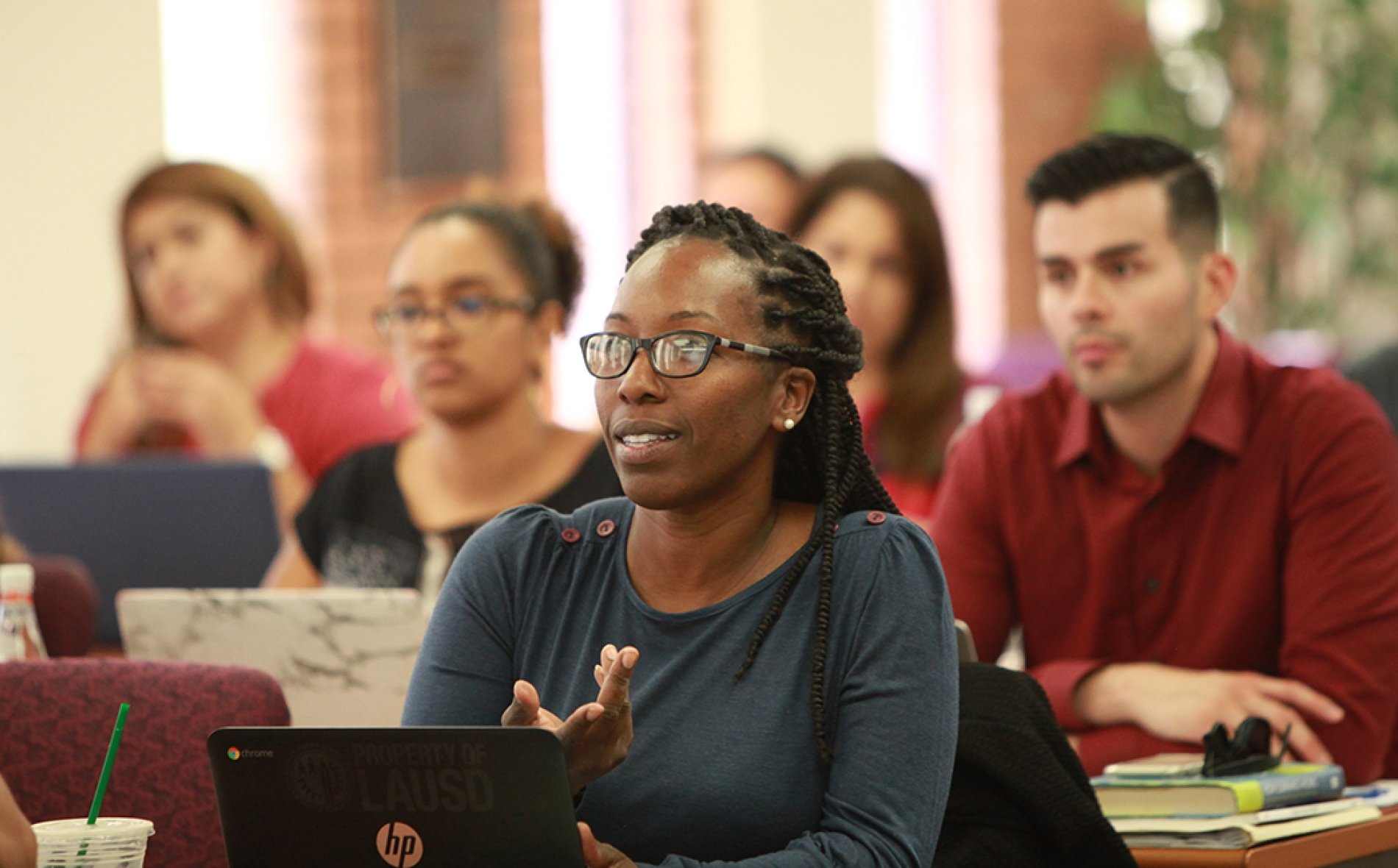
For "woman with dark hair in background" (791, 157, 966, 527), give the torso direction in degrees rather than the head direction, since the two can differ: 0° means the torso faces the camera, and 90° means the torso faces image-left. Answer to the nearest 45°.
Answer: approximately 45°

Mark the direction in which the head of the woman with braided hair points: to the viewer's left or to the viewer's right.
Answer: to the viewer's left

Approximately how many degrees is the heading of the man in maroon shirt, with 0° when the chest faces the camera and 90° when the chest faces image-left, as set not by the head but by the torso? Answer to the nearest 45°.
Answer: approximately 45°

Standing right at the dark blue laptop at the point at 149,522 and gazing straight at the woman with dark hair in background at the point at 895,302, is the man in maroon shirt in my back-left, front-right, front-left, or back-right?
front-right

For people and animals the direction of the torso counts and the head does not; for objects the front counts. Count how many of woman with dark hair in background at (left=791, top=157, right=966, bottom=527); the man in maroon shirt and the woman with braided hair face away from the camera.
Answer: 0

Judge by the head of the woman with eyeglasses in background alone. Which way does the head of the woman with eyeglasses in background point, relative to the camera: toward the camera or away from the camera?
toward the camera

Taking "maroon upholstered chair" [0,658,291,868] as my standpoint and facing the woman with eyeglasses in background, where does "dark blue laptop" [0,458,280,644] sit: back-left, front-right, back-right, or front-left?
front-left

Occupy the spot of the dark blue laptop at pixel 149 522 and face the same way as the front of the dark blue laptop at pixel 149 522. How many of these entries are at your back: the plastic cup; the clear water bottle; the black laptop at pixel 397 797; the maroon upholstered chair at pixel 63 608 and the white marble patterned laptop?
5

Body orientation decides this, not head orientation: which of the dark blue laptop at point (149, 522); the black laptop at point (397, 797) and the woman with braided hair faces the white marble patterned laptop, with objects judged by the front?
the black laptop at point (397, 797)

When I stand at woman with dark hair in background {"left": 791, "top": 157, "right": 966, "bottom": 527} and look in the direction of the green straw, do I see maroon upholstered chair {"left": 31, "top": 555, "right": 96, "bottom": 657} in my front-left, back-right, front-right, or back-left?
front-right

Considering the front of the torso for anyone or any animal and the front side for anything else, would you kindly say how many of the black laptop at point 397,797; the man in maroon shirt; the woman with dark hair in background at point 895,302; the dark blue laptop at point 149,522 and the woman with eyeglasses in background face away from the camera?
2

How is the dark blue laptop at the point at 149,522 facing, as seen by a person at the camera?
facing away from the viewer

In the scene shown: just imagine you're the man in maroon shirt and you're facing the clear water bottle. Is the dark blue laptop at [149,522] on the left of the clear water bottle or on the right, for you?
right

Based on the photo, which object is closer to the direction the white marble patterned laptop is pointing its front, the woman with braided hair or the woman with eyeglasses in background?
the woman with eyeglasses in background

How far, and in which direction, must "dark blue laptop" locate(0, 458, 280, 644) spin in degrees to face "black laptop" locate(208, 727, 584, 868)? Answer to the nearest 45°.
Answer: approximately 180°

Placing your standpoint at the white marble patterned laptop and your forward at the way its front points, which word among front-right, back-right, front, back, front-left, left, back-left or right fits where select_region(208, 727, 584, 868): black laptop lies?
back

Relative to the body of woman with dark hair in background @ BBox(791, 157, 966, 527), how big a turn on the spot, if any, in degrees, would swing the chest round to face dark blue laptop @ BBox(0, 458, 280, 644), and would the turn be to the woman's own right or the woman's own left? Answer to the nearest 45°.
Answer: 0° — they already face it
